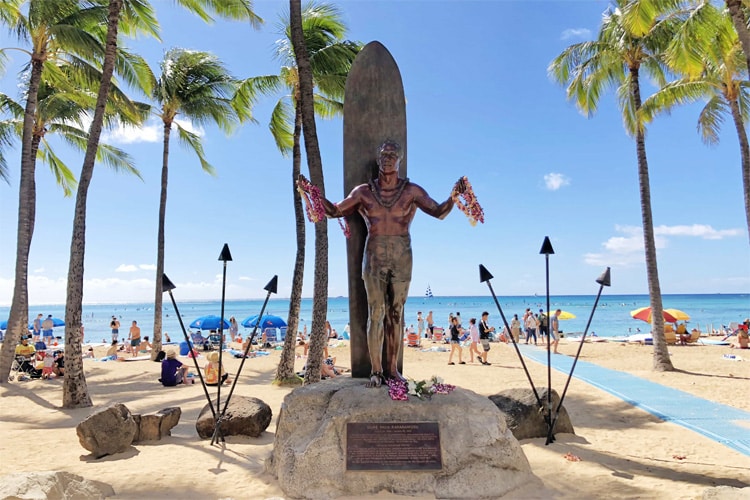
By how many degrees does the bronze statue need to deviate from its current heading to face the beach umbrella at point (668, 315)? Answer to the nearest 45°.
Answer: approximately 135° to its left

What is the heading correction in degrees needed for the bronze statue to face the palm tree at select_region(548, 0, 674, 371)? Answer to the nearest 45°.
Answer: approximately 135° to its left

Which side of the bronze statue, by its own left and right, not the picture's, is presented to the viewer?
front

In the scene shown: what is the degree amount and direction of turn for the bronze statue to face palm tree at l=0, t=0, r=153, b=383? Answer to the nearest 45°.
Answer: approximately 135° to its right

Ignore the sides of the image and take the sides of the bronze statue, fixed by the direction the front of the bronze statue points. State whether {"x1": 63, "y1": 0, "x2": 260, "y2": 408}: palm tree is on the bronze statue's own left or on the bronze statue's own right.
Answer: on the bronze statue's own right
